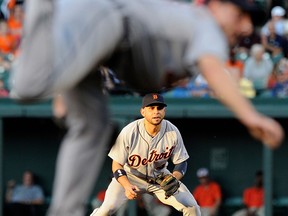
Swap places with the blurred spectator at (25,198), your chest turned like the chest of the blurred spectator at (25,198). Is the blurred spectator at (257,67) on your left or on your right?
on your left

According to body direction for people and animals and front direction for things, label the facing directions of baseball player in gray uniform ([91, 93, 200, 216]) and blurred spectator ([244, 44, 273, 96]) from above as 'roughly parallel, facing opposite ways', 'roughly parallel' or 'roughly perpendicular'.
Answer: roughly parallel

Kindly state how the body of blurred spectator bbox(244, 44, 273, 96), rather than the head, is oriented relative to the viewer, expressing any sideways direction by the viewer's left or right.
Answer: facing the viewer

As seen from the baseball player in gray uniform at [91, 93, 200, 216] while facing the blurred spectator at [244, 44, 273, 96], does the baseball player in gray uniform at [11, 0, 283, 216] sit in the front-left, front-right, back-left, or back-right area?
back-right

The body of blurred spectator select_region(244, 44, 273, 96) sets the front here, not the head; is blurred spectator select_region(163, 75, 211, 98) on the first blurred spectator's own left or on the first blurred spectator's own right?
on the first blurred spectator's own right

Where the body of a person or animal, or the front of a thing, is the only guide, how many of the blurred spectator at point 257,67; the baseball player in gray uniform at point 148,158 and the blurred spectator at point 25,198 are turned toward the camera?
3

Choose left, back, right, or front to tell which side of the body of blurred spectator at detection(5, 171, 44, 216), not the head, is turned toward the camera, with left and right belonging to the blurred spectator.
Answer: front

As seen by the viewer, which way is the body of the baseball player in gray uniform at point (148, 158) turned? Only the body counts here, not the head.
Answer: toward the camera

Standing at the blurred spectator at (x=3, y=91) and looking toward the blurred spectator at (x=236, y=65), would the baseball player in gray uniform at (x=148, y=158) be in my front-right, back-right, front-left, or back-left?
front-right

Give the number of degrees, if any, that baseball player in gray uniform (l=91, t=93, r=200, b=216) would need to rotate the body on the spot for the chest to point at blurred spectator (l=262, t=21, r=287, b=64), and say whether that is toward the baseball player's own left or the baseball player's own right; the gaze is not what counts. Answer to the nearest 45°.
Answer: approximately 135° to the baseball player's own left
